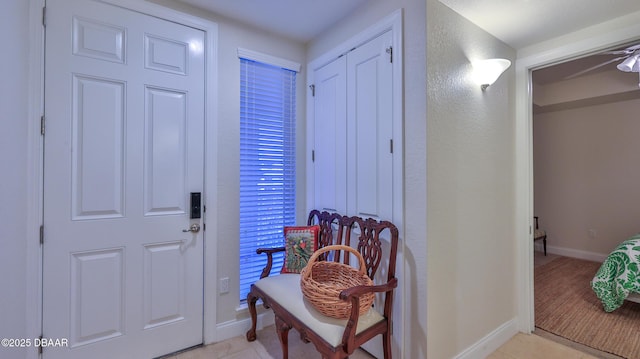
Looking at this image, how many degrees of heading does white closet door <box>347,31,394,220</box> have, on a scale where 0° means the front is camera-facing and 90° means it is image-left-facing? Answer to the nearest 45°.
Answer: approximately 45°

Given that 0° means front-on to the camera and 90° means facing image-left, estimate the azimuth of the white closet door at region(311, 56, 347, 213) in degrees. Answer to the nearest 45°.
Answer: approximately 45°

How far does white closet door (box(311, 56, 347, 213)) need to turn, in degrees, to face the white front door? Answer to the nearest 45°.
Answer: approximately 45° to its right
